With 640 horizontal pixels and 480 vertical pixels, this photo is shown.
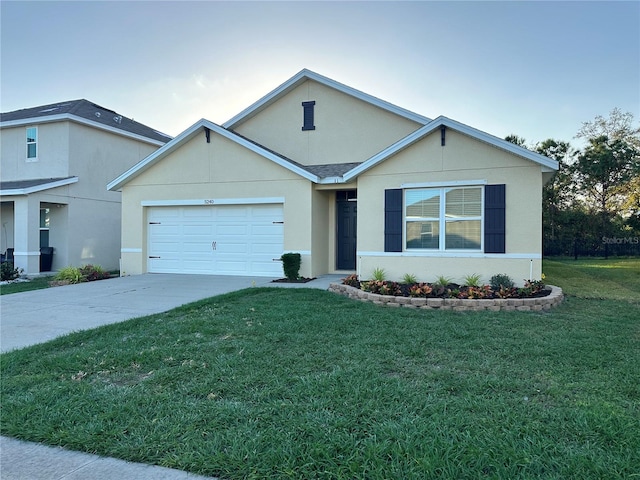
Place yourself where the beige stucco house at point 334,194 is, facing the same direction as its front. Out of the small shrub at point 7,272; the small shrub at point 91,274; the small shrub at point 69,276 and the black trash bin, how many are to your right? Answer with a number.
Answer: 4

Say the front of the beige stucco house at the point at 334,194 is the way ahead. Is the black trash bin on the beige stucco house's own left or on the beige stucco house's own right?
on the beige stucco house's own right

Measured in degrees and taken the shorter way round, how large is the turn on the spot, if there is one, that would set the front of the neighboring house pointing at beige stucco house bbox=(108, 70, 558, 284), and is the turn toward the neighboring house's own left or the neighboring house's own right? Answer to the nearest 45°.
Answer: approximately 90° to the neighboring house's own left

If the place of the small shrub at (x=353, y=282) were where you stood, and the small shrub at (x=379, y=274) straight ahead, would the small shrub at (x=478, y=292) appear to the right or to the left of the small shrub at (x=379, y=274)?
right

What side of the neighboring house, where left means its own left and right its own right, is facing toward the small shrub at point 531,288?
left

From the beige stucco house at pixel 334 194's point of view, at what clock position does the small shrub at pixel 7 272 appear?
The small shrub is roughly at 3 o'clock from the beige stucco house.

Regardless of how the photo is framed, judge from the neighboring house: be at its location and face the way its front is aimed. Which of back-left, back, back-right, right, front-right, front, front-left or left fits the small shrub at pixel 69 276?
front-left

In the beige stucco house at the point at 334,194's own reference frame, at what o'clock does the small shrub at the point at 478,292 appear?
The small shrub is roughly at 11 o'clock from the beige stucco house.

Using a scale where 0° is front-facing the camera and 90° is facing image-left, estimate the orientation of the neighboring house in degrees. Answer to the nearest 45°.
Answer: approximately 45°

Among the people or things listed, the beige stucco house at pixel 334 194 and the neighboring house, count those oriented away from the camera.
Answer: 0

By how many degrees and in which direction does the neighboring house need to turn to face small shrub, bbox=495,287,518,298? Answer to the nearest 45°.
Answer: approximately 90° to its left

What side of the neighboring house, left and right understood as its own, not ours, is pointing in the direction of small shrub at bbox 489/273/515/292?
left
